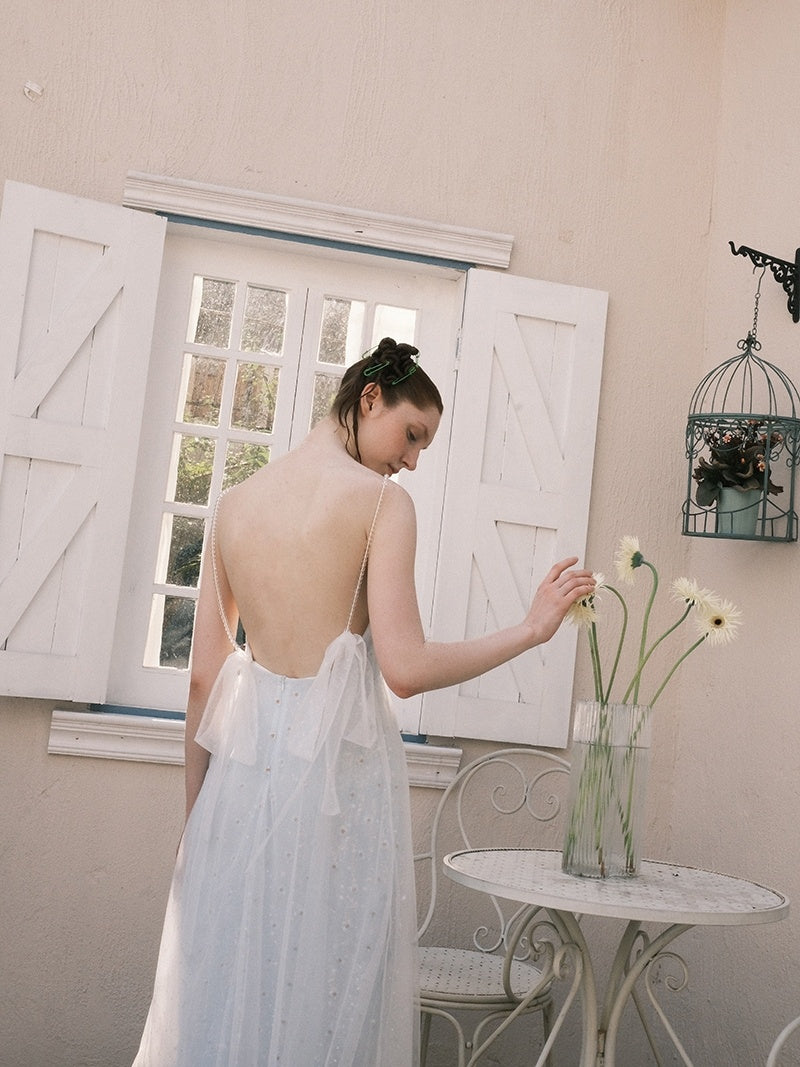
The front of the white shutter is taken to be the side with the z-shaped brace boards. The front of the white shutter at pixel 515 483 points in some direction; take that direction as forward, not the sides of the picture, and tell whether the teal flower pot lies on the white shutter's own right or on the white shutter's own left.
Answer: on the white shutter's own left

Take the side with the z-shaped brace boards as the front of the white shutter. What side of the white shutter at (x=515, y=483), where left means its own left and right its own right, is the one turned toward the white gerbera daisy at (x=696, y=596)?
front

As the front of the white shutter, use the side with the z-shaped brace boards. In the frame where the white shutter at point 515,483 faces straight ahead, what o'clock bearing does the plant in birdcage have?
The plant in birdcage is roughly at 10 o'clock from the white shutter.

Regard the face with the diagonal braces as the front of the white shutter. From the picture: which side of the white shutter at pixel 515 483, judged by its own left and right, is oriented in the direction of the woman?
front

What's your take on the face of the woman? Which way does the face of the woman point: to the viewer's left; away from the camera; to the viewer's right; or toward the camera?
to the viewer's right

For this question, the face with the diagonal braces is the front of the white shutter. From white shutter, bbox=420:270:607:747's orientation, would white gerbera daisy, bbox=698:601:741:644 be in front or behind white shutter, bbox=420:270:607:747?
in front

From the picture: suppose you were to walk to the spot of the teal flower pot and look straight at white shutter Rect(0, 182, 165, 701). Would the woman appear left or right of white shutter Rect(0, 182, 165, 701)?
left

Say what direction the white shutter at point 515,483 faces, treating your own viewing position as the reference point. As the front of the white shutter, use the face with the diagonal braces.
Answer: facing the viewer

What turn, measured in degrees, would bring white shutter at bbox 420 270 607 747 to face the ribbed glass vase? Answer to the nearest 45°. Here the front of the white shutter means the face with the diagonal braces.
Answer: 0° — it already faces it

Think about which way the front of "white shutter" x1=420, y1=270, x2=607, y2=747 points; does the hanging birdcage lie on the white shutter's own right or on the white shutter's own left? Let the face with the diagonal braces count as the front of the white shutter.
on the white shutter's own left

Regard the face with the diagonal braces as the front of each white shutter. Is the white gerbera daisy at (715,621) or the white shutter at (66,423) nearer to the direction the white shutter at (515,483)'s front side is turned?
the white gerbera daisy

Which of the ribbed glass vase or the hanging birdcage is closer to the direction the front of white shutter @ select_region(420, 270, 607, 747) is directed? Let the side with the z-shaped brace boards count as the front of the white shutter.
the ribbed glass vase

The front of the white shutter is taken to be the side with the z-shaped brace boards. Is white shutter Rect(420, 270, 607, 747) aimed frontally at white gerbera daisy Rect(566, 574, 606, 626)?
yes

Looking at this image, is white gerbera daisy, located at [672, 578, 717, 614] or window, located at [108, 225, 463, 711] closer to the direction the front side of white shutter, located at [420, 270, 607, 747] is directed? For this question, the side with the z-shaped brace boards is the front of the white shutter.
the white gerbera daisy
